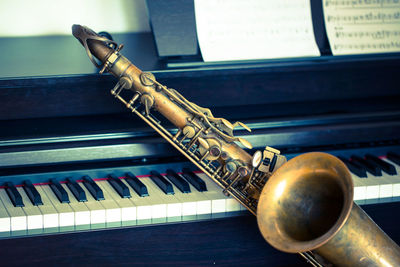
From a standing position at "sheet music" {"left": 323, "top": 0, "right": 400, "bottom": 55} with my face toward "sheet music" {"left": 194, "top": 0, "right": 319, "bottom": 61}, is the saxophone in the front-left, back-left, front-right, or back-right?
front-left

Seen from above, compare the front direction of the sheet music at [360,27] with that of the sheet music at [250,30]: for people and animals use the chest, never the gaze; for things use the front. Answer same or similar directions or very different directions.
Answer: same or similar directions

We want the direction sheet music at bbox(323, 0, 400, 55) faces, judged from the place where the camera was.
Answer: facing the viewer

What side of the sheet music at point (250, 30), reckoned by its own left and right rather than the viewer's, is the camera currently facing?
front

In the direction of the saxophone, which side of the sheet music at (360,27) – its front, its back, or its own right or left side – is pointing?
front

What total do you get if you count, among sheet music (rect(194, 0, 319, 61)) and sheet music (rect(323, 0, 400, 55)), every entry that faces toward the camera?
2

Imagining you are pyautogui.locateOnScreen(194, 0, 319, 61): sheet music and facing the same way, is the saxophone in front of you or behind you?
in front
